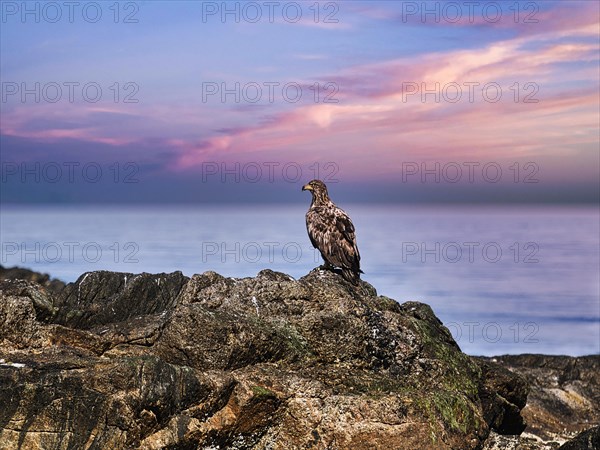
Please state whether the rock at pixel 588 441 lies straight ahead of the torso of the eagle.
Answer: no
